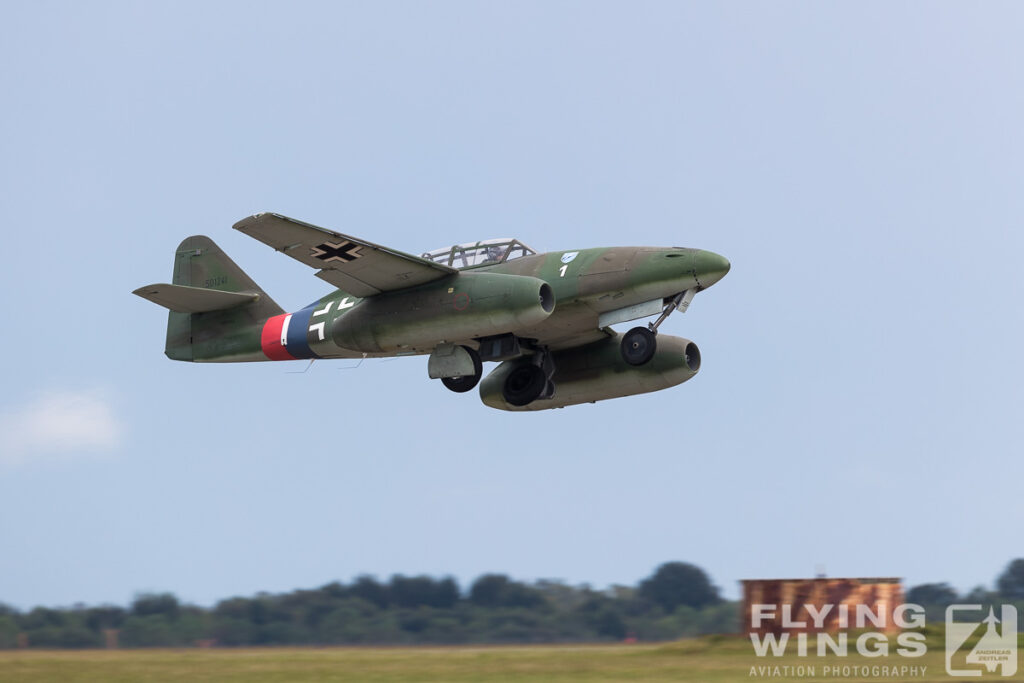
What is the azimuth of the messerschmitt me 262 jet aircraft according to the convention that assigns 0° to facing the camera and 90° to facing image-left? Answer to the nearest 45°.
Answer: approximately 315°
